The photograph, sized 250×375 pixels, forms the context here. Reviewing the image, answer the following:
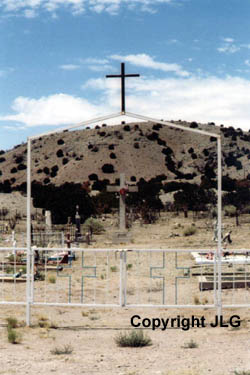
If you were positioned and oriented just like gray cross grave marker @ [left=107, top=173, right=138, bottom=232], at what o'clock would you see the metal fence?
The metal fence is roughly at 12 o'clock from the gray cross grave marker.

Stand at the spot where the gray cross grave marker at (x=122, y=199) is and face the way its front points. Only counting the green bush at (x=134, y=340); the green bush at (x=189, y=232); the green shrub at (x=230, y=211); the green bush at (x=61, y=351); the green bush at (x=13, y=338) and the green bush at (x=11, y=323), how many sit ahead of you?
4

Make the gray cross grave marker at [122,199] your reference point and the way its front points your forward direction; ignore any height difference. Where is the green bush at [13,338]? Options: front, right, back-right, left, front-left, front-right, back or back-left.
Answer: front

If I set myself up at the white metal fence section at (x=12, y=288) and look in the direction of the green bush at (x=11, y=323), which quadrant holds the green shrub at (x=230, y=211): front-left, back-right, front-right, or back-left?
back-left

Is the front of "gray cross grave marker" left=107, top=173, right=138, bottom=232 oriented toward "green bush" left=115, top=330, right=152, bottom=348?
yes

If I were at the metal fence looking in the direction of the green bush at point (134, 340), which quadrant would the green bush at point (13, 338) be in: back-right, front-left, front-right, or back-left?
front-right

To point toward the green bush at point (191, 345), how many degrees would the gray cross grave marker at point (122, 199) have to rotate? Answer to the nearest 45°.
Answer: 0° — it already faces it

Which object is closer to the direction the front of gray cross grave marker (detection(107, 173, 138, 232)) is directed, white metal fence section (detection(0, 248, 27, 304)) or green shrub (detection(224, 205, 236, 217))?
the white metal fence section

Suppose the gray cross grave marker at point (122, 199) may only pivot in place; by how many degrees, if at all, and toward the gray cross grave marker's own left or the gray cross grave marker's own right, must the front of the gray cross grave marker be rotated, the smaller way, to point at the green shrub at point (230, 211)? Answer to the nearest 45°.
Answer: approximately 180°

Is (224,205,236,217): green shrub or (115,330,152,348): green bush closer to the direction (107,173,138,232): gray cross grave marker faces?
the green bush

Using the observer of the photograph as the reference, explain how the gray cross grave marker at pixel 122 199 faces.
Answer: facing the viewer

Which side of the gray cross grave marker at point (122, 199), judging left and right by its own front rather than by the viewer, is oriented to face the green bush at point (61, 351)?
front

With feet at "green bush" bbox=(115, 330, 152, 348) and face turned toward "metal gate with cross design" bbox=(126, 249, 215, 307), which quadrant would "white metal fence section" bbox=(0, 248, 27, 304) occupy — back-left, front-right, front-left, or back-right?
front-left

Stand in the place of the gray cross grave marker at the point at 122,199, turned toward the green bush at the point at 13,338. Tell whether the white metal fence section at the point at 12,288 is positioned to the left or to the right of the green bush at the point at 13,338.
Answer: right

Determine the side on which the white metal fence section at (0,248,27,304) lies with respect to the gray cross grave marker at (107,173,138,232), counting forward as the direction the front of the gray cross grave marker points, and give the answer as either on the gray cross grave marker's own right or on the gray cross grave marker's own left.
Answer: on the gray cross grave marker's own right
